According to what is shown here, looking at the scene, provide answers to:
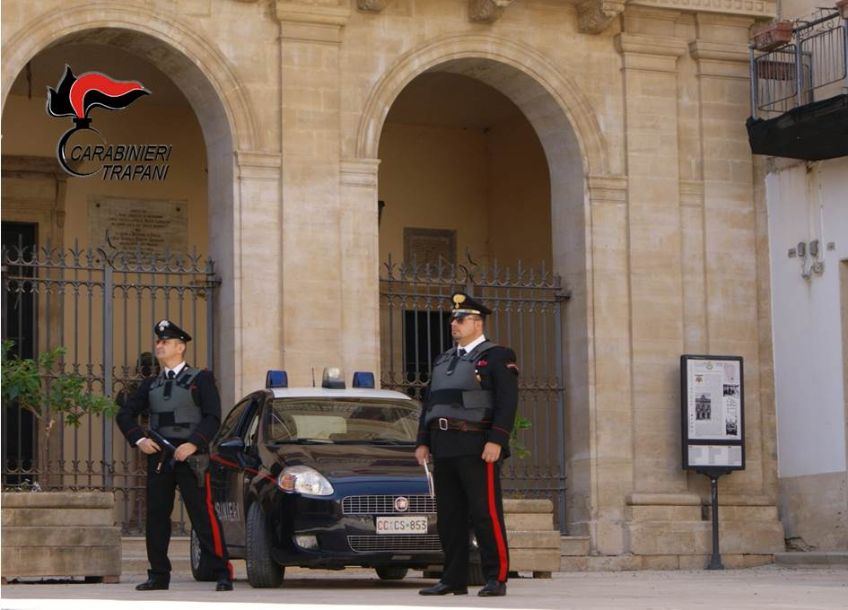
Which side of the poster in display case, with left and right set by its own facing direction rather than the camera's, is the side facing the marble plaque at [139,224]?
right

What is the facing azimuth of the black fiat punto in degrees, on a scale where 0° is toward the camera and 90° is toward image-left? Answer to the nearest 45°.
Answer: approximately 315°

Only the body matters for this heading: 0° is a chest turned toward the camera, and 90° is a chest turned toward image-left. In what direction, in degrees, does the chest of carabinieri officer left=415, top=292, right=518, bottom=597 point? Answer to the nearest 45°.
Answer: approximately 45°

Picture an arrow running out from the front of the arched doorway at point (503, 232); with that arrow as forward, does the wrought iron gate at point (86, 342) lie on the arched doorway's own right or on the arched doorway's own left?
on the arched doorway's own right

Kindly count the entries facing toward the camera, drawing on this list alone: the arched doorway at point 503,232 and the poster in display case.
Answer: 2

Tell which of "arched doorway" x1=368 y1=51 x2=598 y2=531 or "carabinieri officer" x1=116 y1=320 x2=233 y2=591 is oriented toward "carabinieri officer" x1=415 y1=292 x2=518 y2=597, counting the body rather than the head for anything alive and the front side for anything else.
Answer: the arched doorway
